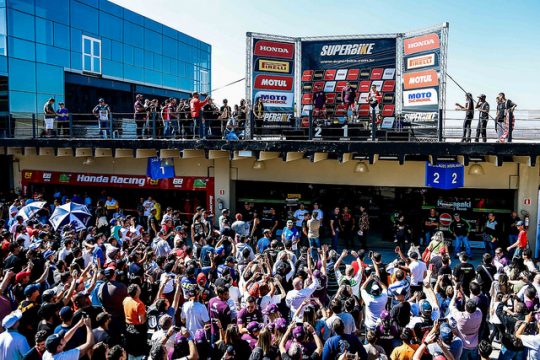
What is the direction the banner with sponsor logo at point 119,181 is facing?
toward the camera

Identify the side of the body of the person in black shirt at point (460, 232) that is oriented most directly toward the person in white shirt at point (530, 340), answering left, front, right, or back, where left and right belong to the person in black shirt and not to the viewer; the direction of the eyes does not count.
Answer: front

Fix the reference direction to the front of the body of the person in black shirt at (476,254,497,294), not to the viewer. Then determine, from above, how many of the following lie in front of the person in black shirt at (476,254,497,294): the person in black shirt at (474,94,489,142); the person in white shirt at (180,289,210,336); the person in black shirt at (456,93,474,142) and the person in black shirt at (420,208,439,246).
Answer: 3

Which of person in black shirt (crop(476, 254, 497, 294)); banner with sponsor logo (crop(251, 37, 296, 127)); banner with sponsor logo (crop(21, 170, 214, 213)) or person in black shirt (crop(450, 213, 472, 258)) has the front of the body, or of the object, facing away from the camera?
person in black shirt (crop(476, 254, 497, 294))

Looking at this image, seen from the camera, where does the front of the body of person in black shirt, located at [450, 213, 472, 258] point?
toward the camera

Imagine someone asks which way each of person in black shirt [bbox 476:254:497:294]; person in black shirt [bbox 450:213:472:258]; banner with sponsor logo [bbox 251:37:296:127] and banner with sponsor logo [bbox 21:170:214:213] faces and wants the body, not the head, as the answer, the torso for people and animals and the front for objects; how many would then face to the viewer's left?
0

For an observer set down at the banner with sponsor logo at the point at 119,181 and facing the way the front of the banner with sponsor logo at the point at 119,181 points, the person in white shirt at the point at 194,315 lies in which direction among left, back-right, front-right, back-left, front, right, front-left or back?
front

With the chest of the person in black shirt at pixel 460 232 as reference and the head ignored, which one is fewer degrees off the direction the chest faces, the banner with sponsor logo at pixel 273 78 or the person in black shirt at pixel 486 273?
the person in black shirt

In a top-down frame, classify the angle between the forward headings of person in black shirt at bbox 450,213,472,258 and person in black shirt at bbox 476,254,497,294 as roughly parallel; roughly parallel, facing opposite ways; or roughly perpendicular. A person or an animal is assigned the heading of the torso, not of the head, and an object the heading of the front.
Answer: roughly parallel, facing opposite ways

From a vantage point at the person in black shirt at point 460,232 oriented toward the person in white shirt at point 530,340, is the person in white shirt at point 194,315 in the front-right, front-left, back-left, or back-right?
front-right
